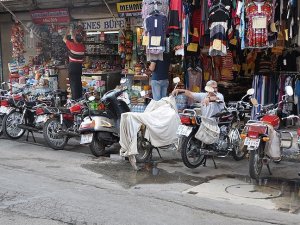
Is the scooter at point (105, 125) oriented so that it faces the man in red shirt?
no

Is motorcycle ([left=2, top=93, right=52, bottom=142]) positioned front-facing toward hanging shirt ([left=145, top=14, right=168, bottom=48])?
no

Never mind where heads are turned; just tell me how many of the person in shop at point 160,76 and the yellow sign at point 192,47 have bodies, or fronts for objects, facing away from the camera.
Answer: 1

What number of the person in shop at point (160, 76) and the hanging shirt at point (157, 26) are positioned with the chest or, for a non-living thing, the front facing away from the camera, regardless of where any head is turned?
1

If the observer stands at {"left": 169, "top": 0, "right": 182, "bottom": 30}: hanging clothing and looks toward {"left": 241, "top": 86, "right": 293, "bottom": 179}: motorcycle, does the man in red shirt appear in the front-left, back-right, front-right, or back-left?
back-right

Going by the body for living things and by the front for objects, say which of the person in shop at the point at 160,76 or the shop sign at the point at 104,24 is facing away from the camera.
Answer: the person in shop

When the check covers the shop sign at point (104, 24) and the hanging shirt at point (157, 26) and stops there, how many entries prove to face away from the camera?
0

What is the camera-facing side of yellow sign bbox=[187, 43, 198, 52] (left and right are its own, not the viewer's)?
front

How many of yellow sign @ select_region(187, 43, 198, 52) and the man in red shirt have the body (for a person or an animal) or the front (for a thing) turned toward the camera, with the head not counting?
1

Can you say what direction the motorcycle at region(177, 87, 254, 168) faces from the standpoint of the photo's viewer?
facing away from the viewer and to the right of the viewer

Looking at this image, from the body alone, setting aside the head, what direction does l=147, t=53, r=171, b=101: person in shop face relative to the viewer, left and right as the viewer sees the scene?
facing away from the viewer

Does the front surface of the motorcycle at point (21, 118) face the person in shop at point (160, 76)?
no

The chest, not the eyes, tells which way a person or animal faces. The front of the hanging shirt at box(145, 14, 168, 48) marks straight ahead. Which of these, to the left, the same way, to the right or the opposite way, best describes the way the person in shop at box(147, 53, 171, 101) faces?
the opposite way

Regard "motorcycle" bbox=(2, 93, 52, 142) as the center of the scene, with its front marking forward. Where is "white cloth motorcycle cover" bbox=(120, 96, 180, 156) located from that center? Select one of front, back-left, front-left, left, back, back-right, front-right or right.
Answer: right

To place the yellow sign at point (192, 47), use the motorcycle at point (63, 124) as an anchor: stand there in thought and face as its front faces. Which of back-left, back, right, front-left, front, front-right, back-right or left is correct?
front-right

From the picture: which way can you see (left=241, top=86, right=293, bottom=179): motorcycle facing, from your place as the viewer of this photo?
facing away from the viewer and to the right of the viewer
